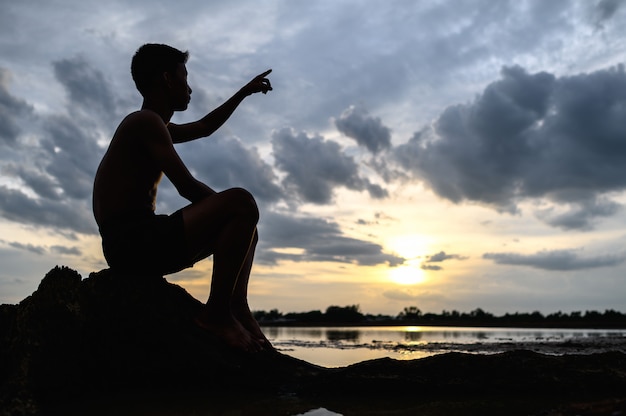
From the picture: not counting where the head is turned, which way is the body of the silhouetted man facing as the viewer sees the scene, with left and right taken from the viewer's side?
facing to the right of the viewer

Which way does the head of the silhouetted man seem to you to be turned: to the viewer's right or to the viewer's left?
to the viewer's right
